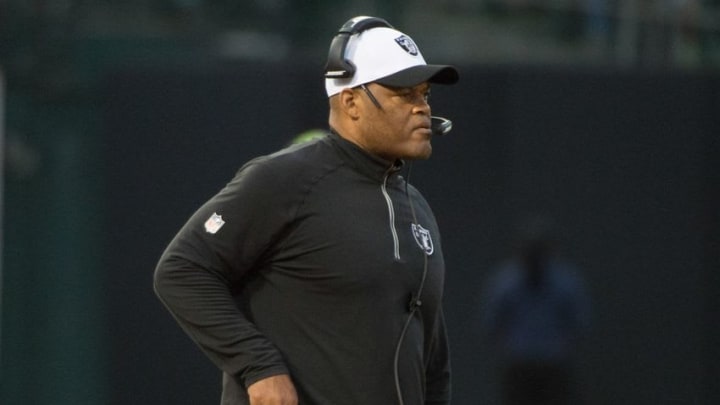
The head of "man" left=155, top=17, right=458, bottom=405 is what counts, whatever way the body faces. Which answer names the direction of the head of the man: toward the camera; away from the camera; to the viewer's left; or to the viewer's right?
to the viewer's right

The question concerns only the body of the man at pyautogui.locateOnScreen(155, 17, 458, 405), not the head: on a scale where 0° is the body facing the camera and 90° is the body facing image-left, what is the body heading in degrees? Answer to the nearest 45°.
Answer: approximately 315°

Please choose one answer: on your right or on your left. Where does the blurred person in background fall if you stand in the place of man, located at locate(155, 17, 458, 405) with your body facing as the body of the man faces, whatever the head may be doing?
on your left
